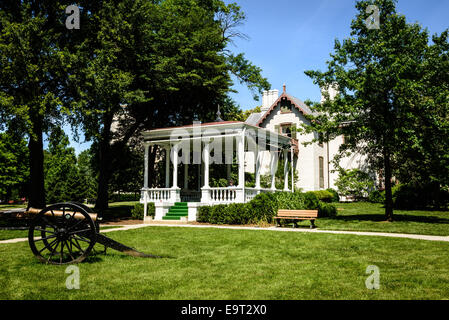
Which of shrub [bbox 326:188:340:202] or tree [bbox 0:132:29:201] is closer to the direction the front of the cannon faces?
the tree

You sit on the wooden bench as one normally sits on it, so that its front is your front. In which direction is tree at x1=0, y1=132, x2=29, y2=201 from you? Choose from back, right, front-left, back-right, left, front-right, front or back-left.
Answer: back-right

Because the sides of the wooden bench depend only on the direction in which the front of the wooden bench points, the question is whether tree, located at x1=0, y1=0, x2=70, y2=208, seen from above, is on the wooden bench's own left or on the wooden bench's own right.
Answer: on the wooden bench's own right

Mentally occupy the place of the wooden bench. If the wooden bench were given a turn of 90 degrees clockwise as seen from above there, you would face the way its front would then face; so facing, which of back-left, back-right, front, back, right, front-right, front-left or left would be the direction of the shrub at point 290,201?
right

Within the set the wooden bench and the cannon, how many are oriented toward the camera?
1

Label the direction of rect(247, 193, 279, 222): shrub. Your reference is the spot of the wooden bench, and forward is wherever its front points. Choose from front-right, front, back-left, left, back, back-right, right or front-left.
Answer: back-right

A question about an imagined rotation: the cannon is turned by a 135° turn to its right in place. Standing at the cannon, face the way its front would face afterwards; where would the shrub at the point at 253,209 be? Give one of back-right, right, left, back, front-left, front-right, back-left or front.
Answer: front

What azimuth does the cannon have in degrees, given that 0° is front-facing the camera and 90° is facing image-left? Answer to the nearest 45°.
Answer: approximately 90°

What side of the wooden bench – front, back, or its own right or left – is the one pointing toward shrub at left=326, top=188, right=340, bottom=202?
back

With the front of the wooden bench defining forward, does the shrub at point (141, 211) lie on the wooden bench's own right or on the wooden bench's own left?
on the wooden bench's own right

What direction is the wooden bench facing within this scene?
toward the camera

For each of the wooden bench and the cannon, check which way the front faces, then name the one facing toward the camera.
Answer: the wooden bench

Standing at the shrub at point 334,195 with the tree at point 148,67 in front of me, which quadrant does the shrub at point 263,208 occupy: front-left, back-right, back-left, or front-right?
front-left

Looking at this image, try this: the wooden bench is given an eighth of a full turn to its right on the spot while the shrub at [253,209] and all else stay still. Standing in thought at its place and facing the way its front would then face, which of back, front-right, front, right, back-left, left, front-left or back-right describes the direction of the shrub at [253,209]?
right

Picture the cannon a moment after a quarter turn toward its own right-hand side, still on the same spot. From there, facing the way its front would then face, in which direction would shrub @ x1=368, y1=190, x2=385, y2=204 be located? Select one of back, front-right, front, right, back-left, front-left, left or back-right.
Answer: front-right

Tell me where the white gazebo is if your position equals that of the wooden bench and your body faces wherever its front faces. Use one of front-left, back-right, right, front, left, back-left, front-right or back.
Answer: back-right

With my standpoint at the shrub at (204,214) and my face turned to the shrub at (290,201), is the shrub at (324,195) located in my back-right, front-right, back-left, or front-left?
front-left
